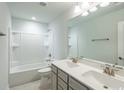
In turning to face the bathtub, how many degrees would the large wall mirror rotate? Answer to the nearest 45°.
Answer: approximately 45° to its right

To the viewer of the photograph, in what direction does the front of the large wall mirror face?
facing the viewer and to the left of the viewer
